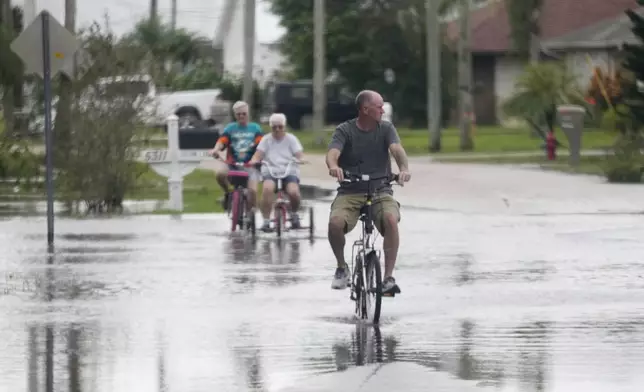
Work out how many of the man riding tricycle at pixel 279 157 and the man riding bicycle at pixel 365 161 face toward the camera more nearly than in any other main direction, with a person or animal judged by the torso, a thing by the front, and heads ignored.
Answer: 2

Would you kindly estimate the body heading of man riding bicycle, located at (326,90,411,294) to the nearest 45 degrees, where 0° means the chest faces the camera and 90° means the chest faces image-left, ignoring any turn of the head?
approximately 0°

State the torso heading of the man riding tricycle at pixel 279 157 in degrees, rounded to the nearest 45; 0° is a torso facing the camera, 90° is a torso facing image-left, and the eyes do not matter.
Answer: approximately 0°

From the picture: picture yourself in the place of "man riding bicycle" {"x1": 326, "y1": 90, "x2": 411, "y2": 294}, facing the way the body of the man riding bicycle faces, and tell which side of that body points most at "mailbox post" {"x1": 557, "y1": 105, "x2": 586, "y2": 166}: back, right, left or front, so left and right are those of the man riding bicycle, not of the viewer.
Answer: back

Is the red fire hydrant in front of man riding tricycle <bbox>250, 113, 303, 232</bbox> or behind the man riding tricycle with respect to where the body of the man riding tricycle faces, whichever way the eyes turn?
behind
